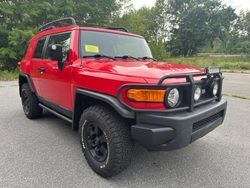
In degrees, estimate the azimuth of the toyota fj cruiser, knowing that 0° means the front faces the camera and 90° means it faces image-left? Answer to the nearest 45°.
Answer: approximately 315°
